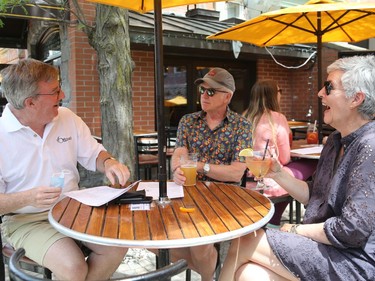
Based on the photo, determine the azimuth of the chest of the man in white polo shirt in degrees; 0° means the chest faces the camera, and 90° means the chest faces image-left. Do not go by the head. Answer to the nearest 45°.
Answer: approximately 315°

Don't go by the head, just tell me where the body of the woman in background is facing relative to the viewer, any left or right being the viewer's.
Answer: facing away from the viewer and to the right of the viewer

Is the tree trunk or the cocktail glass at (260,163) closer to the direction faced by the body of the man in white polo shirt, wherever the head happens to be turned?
the cocktail glass

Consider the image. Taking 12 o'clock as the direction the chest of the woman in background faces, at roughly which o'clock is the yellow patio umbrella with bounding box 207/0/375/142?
The yellow patio umbrella is roughly at 11 o'clock from the woman in background.

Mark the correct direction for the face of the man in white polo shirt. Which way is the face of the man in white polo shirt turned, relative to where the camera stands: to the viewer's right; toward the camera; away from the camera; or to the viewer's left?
to the viewer's right

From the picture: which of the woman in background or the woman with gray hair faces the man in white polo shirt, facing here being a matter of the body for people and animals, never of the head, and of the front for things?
the woman with gray hair

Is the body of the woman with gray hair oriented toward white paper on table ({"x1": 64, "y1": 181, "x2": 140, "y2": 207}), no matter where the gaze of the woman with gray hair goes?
yes

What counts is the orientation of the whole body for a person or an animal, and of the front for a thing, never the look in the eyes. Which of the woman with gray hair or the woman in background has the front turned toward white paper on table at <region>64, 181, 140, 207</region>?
the woman with gray hair

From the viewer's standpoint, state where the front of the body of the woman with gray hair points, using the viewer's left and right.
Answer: facing to the left of the viewer

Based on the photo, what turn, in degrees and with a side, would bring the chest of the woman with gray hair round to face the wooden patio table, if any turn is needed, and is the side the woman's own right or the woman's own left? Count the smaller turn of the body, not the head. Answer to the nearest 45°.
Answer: approximately 45° to the woman's own left

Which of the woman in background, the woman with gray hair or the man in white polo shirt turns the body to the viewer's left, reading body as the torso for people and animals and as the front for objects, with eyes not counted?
the woman with gray hair
